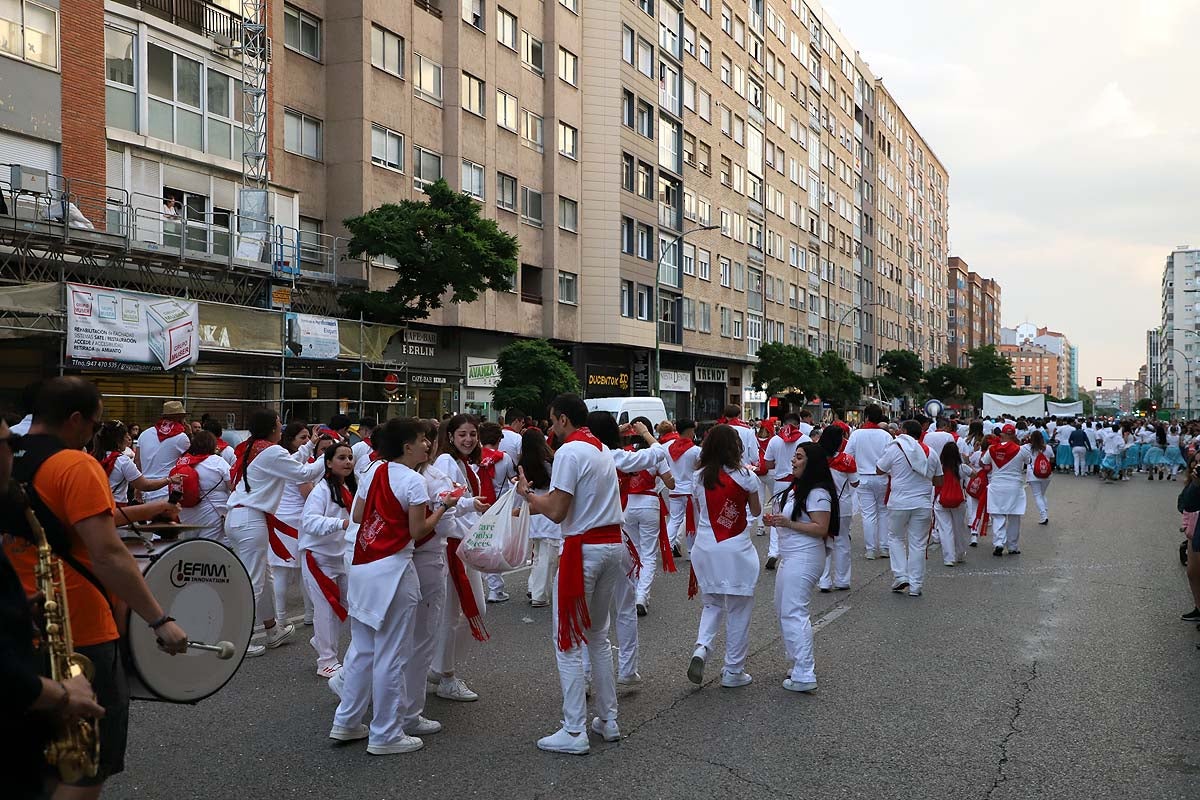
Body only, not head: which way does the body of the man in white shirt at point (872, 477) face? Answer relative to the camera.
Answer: away from the camera

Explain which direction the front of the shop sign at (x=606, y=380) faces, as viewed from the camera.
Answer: facing the viewer and to the right of the viewer

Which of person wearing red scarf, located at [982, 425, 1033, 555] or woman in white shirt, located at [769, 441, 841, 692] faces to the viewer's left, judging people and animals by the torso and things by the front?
the woman in white shirt

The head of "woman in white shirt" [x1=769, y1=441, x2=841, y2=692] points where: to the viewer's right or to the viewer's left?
to the viewer's left

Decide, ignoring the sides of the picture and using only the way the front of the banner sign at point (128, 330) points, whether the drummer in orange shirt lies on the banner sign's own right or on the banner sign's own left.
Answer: on the banner sign's own right

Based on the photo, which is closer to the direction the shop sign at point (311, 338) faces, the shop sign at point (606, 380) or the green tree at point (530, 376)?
the green tree

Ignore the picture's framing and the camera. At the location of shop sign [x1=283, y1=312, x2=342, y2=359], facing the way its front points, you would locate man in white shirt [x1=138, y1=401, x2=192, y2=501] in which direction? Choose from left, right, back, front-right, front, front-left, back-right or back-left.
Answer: front-right

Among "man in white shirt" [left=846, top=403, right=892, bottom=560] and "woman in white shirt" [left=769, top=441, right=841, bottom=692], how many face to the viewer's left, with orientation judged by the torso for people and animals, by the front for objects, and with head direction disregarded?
1
